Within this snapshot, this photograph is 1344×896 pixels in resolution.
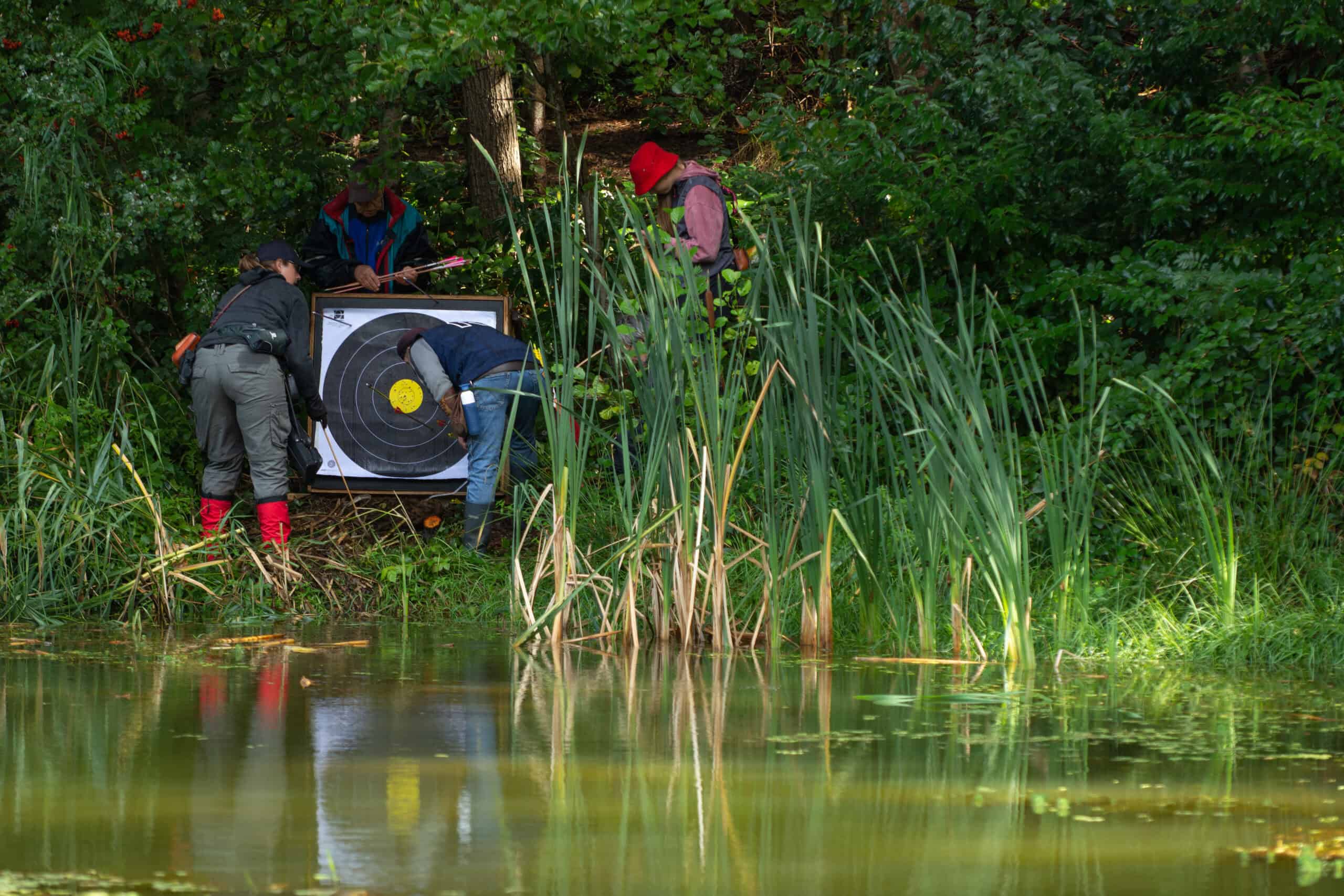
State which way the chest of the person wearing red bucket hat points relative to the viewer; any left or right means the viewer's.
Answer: facing to the left of the viewer

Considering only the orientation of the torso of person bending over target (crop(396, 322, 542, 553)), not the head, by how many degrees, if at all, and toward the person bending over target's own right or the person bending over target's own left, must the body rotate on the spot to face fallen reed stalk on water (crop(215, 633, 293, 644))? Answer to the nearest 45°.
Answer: approximately 90° to the person bending over target's own left

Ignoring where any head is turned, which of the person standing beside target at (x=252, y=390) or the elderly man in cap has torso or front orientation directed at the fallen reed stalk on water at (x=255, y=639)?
the elderly man in cap

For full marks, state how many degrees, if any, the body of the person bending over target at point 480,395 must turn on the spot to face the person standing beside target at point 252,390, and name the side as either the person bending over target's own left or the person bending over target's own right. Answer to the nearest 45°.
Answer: approximately 45° to the person bending over target's own left

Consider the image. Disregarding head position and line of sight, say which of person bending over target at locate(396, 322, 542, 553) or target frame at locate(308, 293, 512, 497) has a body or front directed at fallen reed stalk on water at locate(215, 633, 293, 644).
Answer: the target frame

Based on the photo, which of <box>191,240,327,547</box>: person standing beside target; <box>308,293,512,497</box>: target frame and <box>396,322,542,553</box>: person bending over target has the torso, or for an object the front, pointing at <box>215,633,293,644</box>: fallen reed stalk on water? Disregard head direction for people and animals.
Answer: the target frame

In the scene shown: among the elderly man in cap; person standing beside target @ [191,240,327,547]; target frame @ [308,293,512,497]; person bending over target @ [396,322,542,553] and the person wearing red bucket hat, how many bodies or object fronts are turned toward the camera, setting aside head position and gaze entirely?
2

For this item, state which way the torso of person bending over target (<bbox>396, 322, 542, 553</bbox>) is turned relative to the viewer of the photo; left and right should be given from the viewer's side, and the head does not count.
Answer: facing away from the viewer and to the left of the viewer

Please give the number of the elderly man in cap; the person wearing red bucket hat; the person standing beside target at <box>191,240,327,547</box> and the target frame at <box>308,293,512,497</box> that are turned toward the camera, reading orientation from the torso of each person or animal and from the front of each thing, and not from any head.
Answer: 2
